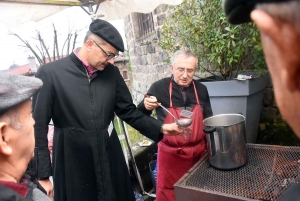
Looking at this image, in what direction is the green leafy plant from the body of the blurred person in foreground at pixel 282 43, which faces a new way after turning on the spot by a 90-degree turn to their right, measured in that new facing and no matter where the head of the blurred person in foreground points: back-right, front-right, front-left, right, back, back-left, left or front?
front-left

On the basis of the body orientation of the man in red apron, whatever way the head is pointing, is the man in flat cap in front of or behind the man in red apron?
in front

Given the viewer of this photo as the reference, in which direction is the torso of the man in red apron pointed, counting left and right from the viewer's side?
facing the viewer

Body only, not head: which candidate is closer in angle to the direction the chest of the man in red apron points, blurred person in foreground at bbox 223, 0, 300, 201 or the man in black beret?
the blurred person in foreground

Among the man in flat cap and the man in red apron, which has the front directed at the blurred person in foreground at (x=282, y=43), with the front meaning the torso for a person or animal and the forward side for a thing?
the man in red apron

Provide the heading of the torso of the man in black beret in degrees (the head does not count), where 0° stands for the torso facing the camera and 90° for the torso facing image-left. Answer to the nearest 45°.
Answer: approximately 315°

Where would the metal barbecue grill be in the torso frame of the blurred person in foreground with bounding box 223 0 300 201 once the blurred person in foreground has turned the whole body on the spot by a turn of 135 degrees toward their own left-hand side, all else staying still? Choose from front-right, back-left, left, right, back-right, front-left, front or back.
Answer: back

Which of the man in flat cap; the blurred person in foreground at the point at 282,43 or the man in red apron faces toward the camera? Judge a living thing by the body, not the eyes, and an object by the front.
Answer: the man in red apron

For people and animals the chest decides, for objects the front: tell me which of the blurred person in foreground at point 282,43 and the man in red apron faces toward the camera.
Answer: the man in red apron

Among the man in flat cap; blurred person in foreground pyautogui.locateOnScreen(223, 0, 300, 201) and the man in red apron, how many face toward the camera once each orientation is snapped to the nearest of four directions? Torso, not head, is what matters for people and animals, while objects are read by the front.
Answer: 1

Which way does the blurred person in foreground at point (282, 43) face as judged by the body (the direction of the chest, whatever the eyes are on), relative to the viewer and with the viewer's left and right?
facing away from the viewer and to the left of the viewer

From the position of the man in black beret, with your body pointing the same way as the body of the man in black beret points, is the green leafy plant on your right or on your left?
on your left

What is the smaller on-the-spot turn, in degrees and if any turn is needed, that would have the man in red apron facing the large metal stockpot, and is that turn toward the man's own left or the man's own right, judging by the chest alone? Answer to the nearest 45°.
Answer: approximately 45° to the man's own left

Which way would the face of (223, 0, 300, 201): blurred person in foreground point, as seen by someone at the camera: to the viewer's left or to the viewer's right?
to the viewer's left

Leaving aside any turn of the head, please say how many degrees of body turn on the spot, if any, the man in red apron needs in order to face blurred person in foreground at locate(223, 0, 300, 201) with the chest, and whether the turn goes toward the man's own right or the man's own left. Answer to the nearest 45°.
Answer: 0° — they already face them

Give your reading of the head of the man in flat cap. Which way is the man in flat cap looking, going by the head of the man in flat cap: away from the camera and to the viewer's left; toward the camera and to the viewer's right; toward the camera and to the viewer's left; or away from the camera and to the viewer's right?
away from the camera and to the viewer's right

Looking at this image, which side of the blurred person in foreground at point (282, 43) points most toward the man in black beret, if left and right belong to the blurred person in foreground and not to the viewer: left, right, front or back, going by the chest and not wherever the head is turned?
front

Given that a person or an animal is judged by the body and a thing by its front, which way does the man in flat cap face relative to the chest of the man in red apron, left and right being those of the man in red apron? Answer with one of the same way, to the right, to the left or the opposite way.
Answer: the opposite way

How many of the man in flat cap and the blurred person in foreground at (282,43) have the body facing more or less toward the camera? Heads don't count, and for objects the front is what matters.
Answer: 0

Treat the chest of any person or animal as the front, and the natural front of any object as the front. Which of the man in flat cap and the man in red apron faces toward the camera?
the man in red apron

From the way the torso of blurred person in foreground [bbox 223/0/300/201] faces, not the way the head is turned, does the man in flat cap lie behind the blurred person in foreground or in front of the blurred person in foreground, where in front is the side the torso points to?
in front
